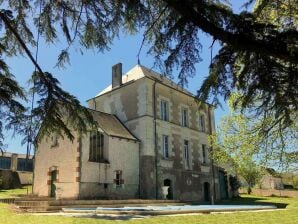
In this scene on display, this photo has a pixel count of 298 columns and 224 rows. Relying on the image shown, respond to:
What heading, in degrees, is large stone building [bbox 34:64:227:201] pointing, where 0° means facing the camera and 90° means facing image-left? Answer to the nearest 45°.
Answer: approximately 315°
